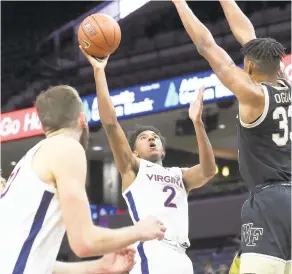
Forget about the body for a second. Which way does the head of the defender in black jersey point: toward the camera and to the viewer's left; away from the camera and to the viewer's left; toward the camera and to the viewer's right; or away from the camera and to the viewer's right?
away from the camera and to the viewer's left

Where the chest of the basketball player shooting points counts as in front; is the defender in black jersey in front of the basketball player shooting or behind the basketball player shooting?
in front

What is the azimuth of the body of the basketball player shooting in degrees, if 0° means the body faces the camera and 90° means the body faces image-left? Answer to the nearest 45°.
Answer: approximately 315°

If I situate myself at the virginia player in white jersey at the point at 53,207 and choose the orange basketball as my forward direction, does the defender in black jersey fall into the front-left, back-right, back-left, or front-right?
front-right

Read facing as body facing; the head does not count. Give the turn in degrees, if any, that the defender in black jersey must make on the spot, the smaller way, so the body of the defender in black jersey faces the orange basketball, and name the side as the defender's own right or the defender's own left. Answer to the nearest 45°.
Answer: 0° — they already face it

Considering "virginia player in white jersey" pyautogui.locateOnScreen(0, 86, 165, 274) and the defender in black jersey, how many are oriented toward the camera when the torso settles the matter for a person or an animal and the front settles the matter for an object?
0

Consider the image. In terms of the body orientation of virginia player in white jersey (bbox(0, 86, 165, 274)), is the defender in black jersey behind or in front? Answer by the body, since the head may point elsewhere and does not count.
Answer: in front

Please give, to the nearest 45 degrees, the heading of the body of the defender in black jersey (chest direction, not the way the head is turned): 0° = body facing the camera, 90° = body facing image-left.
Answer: approximately 135°

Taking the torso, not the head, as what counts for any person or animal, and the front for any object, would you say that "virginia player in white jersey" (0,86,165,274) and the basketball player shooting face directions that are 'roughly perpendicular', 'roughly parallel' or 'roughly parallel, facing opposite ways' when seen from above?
roughly perpendicular

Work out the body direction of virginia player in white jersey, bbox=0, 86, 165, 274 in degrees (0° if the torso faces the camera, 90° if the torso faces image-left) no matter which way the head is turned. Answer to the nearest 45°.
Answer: approximately 225°

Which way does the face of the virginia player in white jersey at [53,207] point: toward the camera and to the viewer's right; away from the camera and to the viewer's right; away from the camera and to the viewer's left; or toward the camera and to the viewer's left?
away from the camera and to the viewer's right

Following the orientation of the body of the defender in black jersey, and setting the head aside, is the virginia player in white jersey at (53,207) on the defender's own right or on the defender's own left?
on the defender's own left

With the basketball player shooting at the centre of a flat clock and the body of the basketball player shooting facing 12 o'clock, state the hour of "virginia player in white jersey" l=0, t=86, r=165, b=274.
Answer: The virginia player in white jersey is roughly at 2 o'clock from the basketball player shooting.

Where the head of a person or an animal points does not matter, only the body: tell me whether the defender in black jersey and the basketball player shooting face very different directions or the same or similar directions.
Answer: very different directions
